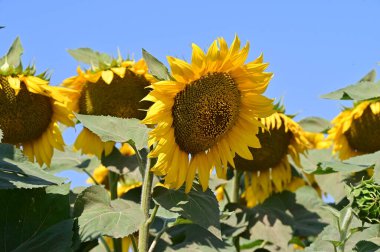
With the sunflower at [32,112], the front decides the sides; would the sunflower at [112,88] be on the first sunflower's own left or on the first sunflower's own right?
on the first sunflower's own left

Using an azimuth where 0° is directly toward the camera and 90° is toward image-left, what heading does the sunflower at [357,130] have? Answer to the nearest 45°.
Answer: approximately 0°

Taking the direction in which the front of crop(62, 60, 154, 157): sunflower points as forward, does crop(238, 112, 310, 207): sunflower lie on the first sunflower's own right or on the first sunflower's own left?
on the first sunflower's own left

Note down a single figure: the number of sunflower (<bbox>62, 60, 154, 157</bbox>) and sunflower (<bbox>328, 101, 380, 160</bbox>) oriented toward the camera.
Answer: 2

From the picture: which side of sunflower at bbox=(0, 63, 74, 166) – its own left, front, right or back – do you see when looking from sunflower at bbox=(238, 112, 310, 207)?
left

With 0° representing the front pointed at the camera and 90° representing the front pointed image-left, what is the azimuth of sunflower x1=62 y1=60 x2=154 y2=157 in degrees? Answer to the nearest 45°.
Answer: approximately 0°

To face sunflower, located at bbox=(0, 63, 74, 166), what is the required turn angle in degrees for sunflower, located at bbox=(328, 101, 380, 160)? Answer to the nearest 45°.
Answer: approximately 45° to its right

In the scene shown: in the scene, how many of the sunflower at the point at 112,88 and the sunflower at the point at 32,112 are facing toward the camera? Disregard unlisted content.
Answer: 2
